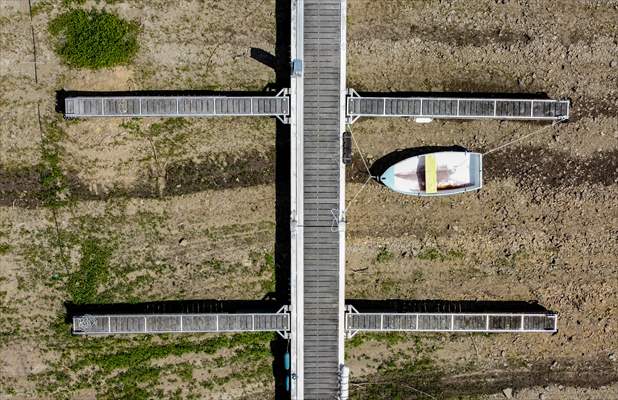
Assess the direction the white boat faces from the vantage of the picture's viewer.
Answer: facing to the left of the viewer
